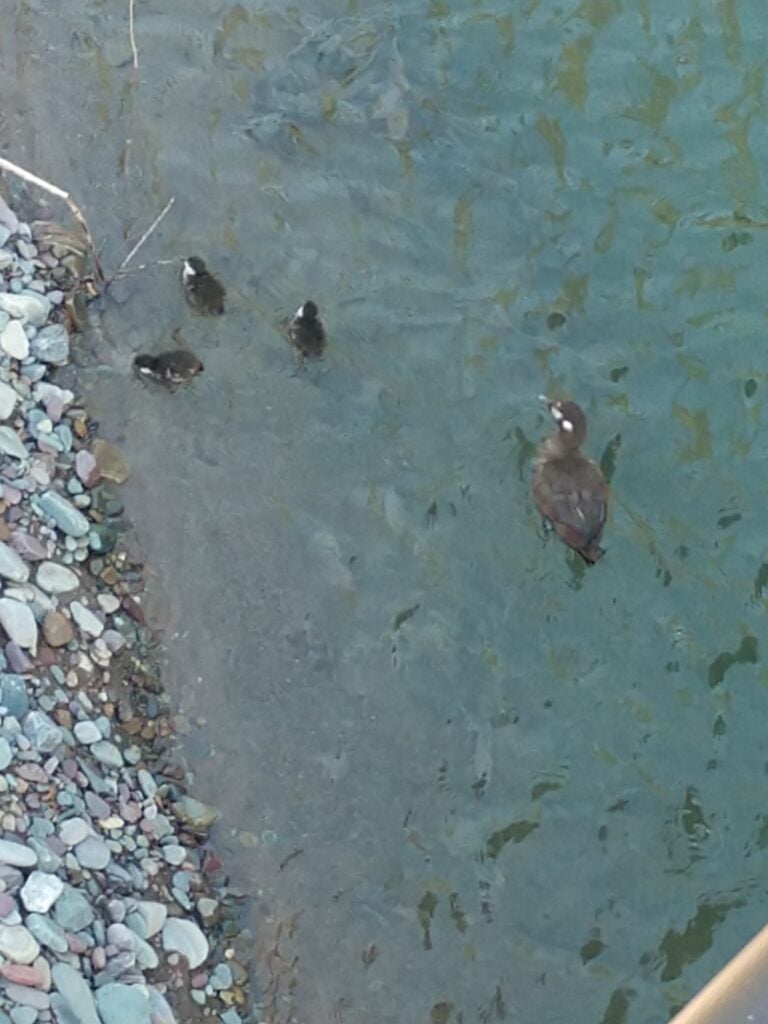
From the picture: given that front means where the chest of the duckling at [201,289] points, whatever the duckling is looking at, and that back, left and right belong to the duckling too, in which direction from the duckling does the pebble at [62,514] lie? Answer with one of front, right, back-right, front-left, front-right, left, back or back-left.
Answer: back-left

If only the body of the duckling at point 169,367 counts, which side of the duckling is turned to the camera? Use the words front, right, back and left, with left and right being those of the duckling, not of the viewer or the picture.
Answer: left

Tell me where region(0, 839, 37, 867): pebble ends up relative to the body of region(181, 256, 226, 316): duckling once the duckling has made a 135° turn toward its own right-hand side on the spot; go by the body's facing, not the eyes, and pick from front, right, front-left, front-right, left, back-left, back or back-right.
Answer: right

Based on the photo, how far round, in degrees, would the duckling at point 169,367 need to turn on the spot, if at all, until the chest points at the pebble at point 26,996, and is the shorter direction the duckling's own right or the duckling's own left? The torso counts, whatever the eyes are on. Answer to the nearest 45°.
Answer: approximately 90° to the duckling's own left

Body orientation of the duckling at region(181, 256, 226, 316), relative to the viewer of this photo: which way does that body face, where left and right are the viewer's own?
facing away from the viewer and to the left of the viewer

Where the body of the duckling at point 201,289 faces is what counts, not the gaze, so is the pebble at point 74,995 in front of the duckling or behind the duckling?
behind

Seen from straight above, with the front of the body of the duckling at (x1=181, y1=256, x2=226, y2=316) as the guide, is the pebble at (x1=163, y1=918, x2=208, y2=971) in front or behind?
behind

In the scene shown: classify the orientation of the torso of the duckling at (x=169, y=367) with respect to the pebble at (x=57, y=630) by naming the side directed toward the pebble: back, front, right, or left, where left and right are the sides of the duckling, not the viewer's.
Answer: left

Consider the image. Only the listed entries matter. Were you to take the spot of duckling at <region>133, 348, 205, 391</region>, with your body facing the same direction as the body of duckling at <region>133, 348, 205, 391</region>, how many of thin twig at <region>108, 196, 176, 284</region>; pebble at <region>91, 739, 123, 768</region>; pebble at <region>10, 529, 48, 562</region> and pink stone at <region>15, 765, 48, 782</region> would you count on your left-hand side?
3
